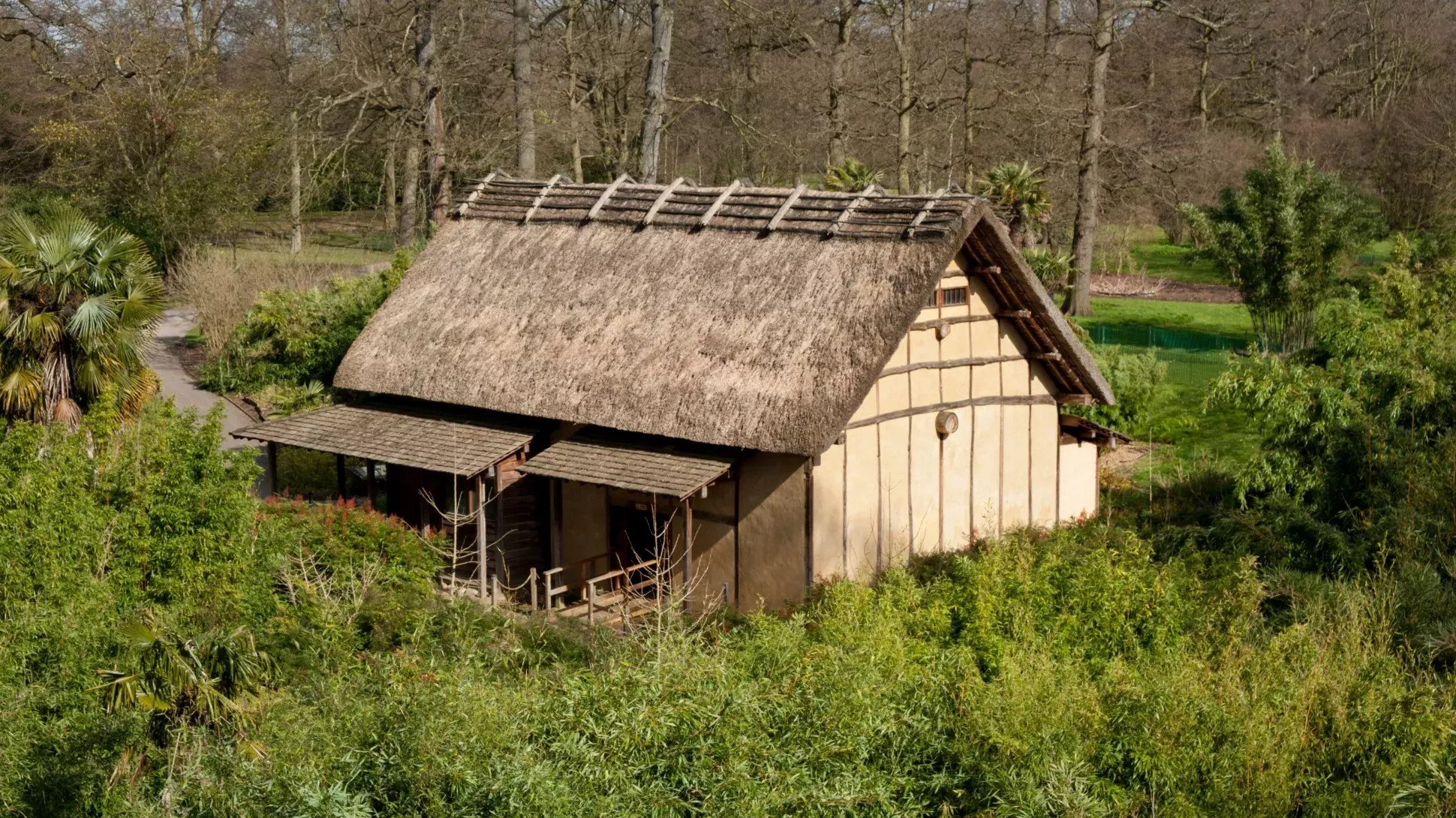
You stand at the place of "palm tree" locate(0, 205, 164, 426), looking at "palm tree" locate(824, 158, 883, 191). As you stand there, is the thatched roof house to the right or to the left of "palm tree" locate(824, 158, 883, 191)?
right

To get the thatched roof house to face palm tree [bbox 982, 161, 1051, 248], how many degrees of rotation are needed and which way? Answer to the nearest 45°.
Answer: approximately 180°

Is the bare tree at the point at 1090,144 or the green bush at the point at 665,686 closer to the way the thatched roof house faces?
the green bush

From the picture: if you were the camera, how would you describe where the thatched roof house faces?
facing the viewer and to the left of the viewer

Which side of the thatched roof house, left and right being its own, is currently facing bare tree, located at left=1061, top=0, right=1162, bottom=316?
back

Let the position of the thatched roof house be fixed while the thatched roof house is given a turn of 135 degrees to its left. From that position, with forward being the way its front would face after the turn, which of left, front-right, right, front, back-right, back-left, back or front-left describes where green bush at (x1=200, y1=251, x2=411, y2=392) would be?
back-left

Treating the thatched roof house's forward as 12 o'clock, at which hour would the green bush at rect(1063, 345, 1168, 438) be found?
The green bush is roughly at 6 o'clock from the thatched roof house.

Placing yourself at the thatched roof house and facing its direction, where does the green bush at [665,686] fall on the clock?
The green bush is roughly at 11 o'clock from the thatched roof house.

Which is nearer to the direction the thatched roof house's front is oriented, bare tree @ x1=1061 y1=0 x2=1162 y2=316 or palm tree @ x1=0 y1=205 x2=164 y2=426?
the palm tree

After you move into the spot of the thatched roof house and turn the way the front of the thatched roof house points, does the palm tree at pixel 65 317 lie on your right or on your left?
on your right
